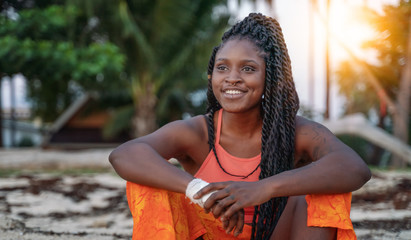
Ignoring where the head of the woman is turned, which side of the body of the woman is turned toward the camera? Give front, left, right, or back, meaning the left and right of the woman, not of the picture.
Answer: front
